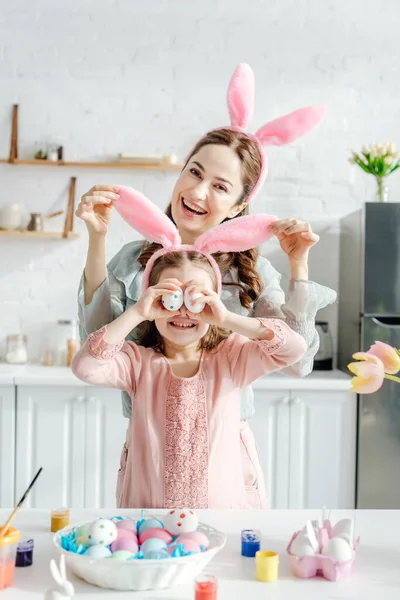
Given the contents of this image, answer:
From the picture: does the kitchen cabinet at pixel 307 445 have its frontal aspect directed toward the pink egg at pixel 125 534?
yes

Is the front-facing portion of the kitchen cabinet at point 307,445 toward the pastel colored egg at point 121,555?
yes

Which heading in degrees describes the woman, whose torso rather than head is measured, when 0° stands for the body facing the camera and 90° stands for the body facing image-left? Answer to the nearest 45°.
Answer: approximately 0°

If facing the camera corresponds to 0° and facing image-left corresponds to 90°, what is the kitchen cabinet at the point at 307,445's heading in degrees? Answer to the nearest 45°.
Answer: approximately 0°
